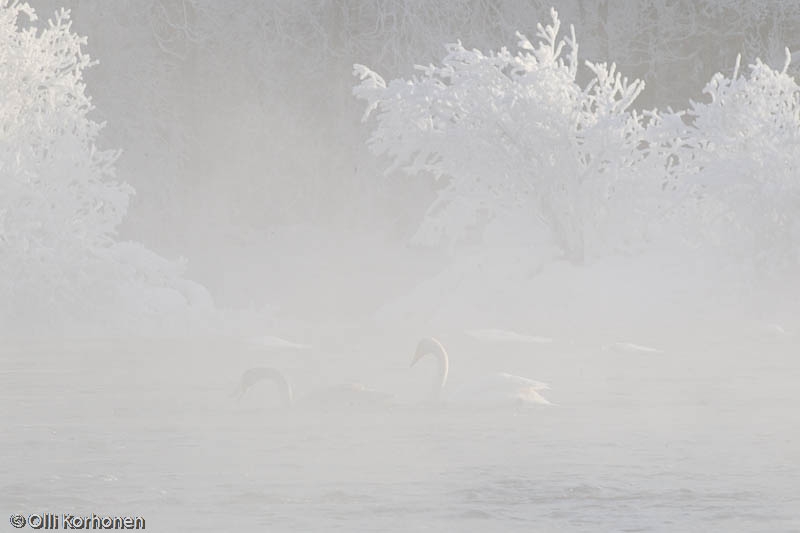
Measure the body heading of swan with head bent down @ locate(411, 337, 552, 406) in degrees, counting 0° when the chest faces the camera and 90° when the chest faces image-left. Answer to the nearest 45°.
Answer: approximately 90°

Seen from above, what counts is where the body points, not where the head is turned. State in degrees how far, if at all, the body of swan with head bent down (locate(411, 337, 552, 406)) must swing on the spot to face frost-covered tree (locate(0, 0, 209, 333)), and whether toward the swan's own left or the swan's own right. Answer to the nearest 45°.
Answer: approximately 45° to the swan's own right

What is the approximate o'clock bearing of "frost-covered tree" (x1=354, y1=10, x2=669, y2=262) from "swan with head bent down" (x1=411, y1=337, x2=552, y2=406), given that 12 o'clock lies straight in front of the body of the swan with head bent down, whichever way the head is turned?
The frost-covered tree is roughly at 3 o'clock from the swan with head bent down.

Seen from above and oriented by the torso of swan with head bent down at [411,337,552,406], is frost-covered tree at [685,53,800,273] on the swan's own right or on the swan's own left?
on the swan's own right

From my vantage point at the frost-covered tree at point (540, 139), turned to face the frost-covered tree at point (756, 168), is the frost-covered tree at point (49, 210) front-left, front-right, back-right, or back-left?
back-right

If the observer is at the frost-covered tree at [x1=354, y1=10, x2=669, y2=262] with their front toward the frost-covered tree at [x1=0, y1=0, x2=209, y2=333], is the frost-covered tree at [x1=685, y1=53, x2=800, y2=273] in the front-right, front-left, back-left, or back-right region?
back-left
